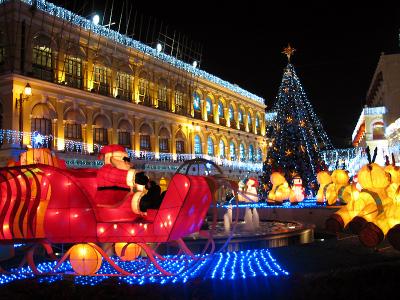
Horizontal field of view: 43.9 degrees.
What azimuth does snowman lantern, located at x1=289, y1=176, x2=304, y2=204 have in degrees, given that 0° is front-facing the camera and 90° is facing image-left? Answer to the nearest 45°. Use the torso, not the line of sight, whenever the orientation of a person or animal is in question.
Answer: approximately 0°

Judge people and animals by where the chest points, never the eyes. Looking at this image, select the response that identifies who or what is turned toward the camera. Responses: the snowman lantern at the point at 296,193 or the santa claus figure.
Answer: the snowman lantern

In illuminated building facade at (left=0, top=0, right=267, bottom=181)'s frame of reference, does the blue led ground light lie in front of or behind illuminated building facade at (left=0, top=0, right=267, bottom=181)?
in front

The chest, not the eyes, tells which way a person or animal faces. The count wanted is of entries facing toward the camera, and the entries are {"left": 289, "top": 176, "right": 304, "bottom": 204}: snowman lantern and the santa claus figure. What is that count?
1

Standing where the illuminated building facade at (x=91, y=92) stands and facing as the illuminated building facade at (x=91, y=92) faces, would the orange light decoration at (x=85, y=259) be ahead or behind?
ahead

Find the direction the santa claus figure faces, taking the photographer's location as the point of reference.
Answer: facing to the right of the viewer

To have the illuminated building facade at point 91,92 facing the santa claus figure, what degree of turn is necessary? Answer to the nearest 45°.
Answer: approximately 45° to its right

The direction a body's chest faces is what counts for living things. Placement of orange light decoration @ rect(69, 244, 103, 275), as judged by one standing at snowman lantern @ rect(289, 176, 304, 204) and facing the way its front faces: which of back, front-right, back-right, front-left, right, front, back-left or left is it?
front

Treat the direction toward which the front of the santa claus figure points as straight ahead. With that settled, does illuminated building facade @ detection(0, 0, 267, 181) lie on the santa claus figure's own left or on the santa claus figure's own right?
on the santa claus figure's own left

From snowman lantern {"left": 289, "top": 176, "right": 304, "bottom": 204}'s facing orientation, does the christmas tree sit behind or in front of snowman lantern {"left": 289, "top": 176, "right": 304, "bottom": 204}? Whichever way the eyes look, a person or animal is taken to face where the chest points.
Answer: behind

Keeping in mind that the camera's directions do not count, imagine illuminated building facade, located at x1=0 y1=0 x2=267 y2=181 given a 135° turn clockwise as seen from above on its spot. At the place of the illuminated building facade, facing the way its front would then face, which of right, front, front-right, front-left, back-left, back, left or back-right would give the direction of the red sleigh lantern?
left

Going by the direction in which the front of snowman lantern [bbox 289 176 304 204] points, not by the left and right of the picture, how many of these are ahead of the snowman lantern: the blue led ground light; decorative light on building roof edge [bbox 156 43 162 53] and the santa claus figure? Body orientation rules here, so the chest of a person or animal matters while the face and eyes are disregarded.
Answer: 2
